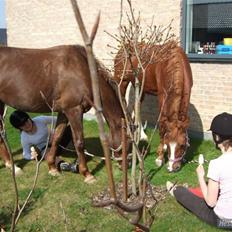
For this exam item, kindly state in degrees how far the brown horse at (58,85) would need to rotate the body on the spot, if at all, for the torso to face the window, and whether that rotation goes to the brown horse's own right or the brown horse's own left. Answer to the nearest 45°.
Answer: approximately 45° to the brown horse's own left

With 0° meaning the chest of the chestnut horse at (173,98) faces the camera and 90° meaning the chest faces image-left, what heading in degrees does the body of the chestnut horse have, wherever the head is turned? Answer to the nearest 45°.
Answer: approximately 315°

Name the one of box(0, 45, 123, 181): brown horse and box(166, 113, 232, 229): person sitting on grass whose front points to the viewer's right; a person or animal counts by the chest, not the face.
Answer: the brown horse

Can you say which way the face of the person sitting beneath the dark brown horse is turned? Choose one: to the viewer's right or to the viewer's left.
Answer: to the viewer's right

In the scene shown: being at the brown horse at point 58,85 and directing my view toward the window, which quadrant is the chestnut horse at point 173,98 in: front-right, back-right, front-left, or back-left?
front-right

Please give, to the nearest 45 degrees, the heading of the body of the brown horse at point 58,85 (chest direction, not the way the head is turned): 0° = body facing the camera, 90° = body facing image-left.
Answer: approximately 270°

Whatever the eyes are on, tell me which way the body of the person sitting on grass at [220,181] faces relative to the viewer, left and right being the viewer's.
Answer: facing away from the viewer and to the left of the viewer

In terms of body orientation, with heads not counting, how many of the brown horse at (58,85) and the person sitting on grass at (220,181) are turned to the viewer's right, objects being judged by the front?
1

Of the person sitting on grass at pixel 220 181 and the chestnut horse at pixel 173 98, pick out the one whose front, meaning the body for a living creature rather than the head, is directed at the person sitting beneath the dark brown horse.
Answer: the person sitting on grass

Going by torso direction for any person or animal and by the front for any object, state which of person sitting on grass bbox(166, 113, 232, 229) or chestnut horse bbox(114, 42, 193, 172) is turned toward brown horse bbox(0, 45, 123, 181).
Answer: the person sitting on grass

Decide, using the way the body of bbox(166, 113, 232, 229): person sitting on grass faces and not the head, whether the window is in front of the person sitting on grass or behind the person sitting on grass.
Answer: in front

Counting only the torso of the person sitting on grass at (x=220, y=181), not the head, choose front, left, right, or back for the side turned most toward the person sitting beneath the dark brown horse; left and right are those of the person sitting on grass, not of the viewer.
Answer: front

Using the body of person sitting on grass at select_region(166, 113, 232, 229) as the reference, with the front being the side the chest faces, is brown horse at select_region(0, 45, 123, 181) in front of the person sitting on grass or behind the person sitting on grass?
in front

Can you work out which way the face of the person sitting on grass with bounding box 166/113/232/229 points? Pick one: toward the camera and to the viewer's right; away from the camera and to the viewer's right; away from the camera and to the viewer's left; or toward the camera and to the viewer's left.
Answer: away from the camera and to the viewer's left
